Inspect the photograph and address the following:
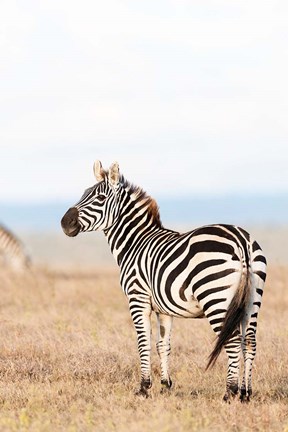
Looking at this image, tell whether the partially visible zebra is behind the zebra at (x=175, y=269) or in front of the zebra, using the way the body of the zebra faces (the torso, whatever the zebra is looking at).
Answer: in front

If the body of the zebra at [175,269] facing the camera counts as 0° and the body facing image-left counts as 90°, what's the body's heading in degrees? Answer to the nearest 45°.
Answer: approximately 135°
